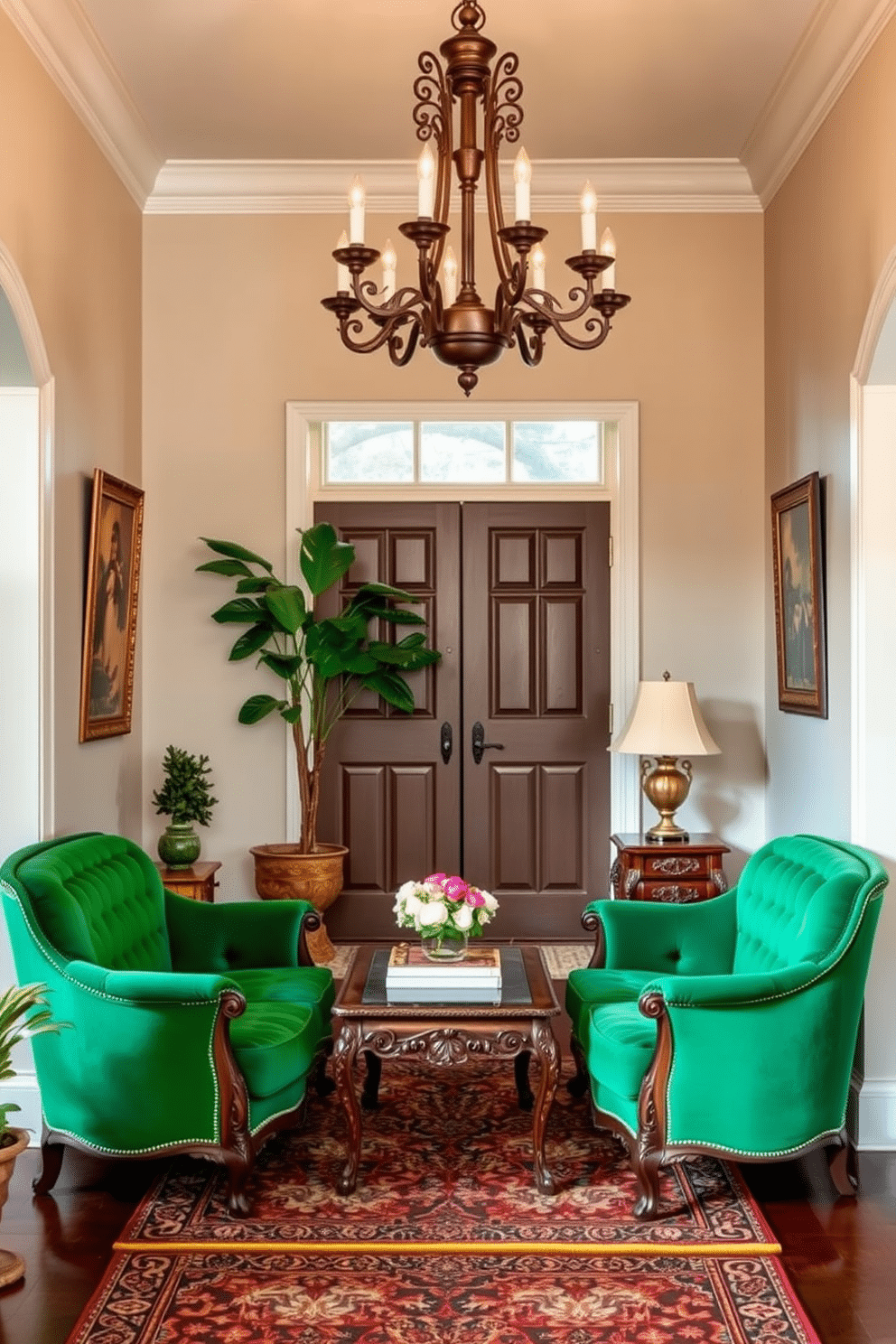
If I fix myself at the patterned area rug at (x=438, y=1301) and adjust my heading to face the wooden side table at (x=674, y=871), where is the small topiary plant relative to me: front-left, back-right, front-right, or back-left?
front-left

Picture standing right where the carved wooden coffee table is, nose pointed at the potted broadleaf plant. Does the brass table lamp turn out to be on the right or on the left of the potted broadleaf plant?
right

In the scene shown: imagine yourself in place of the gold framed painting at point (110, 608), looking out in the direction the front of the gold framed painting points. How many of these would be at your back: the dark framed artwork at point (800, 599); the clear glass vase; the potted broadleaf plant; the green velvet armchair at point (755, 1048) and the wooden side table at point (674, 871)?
0

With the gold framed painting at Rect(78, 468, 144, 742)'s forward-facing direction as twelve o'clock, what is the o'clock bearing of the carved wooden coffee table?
The carved wooden coffee table is roughly at 2 o'clock from the gold framed painting.

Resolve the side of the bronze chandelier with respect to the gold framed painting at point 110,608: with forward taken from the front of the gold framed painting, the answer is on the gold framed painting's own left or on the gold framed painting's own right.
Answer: on the gold framed painting's own right

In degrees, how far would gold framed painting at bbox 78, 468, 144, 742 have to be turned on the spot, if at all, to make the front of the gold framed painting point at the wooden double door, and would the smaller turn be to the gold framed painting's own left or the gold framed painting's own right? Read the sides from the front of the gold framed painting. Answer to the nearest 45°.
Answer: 0° — it already faces it

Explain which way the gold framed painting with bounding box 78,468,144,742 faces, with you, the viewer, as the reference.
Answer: facing to the right of the viewer

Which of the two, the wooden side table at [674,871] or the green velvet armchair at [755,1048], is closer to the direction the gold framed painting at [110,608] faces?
the wooden side table

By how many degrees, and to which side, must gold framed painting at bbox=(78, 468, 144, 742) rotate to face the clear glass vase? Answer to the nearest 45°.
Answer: approximately 45° to its right

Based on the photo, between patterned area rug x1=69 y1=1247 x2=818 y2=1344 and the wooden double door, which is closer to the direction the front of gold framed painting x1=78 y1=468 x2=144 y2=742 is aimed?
the wooden double door

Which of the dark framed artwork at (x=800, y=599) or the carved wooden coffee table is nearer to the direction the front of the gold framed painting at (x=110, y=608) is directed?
the dark framed artwork

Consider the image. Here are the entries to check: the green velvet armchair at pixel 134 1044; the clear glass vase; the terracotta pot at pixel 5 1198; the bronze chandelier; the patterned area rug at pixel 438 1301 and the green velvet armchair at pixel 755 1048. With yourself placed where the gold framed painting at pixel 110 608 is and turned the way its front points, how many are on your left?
0

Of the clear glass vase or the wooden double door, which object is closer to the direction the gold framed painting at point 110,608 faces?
the wooden double door

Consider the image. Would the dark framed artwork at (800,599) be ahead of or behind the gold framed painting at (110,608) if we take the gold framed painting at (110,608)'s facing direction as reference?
ahead

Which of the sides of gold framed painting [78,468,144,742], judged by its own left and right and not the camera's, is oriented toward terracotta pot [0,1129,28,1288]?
right

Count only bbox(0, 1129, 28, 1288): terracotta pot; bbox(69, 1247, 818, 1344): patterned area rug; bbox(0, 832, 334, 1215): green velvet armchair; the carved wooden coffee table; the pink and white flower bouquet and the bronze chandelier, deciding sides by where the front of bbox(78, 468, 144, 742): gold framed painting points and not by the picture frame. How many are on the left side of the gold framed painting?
0

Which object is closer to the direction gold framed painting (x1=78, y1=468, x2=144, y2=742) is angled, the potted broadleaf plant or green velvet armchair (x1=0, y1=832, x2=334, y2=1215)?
the potted broadleaf plant

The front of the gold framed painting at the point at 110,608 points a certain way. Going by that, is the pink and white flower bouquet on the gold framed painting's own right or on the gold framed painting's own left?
on the gold framed painting's own right

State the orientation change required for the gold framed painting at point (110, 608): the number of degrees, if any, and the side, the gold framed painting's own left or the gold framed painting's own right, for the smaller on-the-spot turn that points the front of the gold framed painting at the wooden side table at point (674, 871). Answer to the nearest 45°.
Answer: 0° — it already faces it

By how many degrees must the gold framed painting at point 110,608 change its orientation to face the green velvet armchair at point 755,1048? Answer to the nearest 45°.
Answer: approximately 45° to its right

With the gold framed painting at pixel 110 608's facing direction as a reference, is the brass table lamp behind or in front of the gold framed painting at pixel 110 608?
in front
